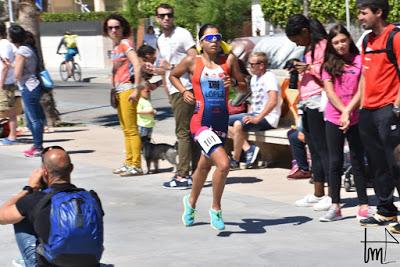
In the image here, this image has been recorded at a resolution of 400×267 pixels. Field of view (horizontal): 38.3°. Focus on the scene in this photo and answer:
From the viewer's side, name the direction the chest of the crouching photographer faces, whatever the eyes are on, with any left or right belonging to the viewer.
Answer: facing away from the viewer and to the left of the viewer

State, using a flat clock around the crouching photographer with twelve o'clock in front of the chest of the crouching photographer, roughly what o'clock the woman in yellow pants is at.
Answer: The woman in yellow pants is roughly at 2 o'clock from the crouching photographer.

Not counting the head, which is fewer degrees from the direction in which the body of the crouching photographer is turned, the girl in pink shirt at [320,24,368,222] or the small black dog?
the small black dog

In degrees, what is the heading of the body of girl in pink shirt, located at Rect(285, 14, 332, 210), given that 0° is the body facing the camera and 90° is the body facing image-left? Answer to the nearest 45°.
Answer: approximately 90°
